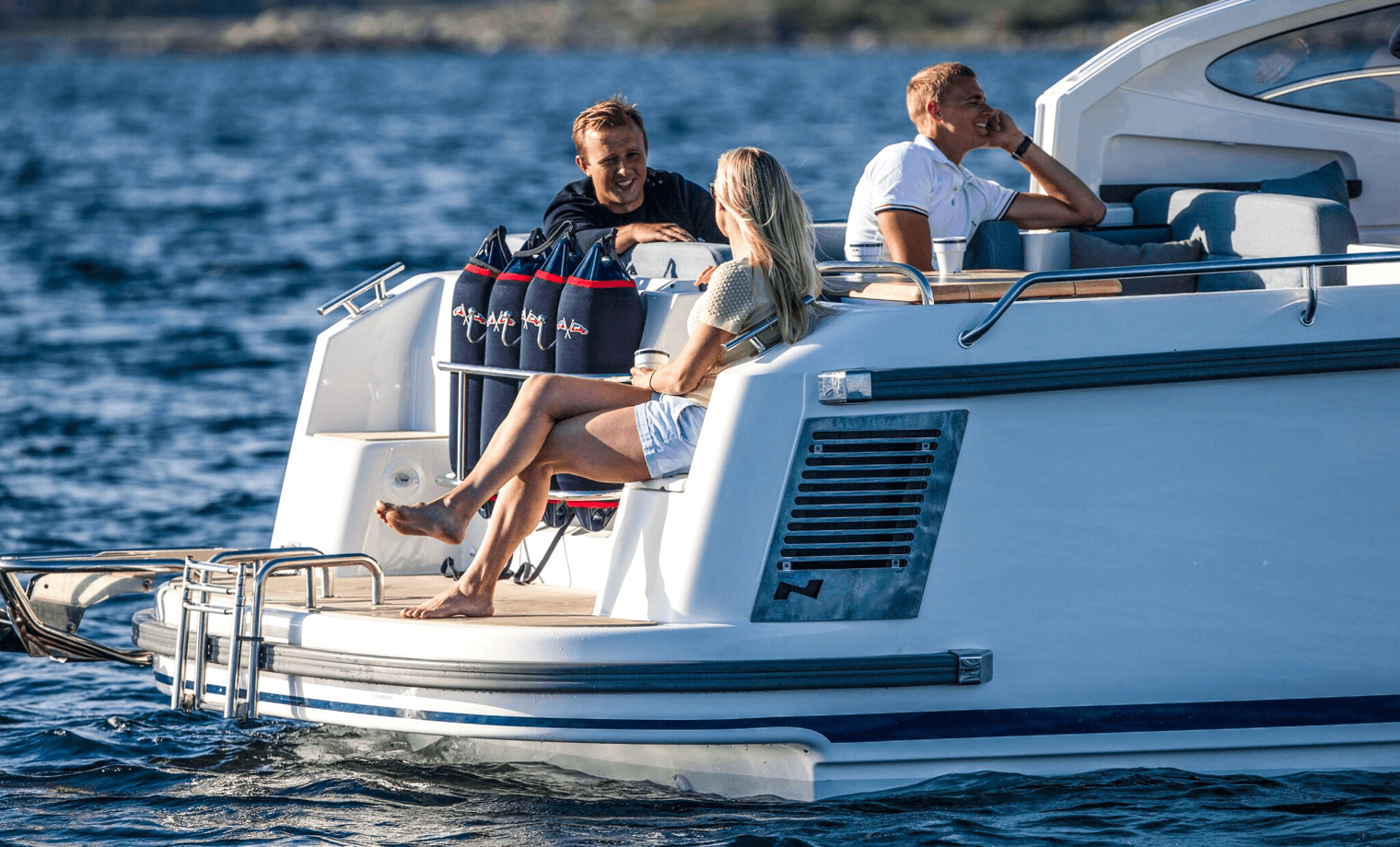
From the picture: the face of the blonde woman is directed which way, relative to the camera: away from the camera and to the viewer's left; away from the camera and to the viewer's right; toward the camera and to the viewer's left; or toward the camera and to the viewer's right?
away from the camera and to the viewer's left

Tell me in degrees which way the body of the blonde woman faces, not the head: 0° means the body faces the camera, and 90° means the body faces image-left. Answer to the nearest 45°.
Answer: approximately 90°

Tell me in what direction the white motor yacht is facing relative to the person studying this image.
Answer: facing away from the viewer and to the right of the viewer

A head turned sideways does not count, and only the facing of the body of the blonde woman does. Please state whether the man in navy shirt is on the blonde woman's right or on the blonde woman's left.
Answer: on the blonde woman's right

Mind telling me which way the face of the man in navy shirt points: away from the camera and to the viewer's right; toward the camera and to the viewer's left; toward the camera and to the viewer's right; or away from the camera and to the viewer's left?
toward the camera and to the viewer's right
